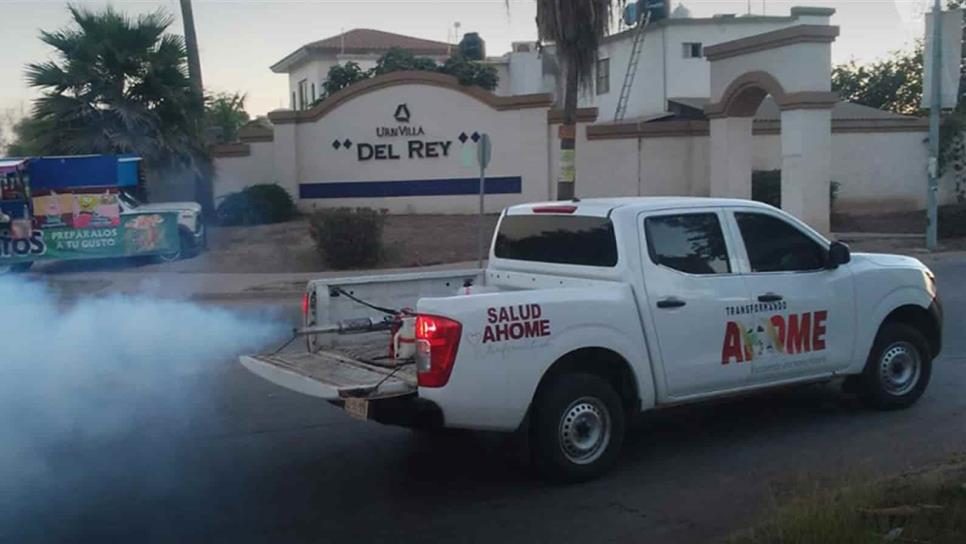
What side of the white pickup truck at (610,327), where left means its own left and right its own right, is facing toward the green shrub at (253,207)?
left

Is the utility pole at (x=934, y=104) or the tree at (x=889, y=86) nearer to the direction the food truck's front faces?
the utility pole

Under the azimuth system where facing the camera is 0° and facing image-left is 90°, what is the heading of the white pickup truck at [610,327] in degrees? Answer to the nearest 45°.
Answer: approximately 225°
